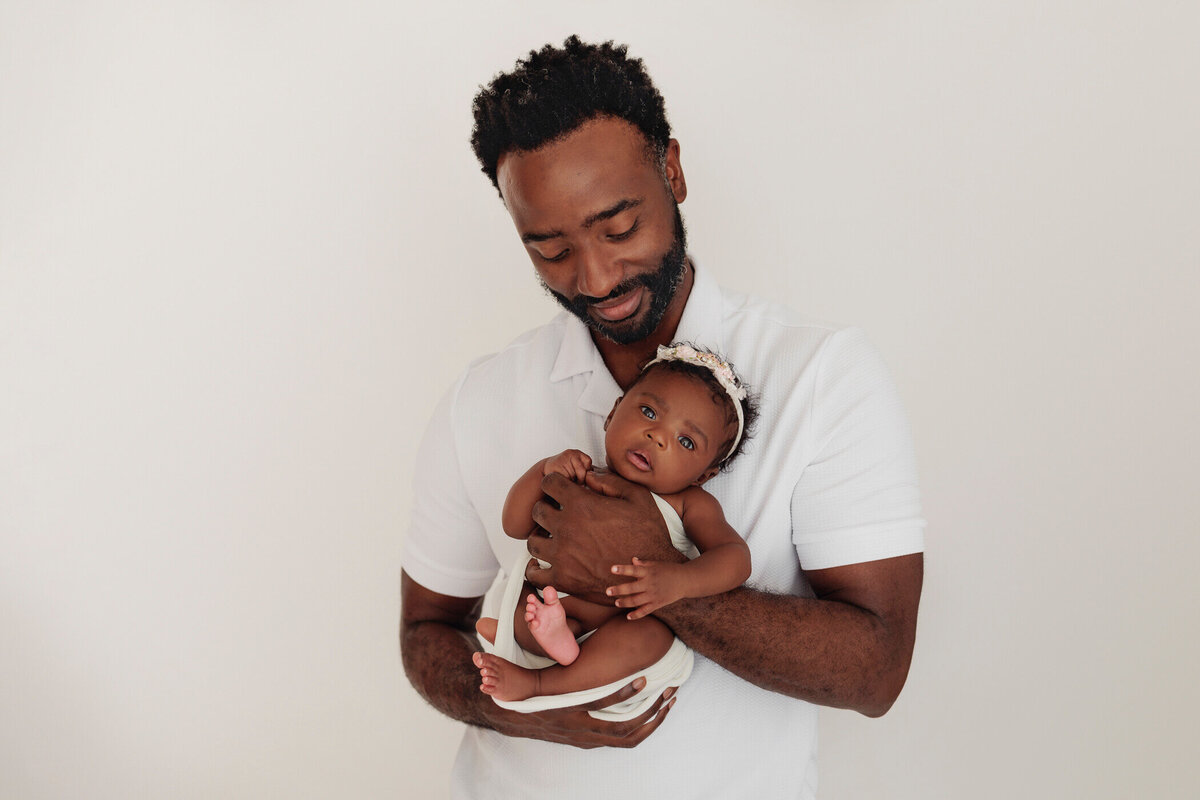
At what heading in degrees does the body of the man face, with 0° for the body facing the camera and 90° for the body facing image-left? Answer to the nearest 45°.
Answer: approximately 0°
